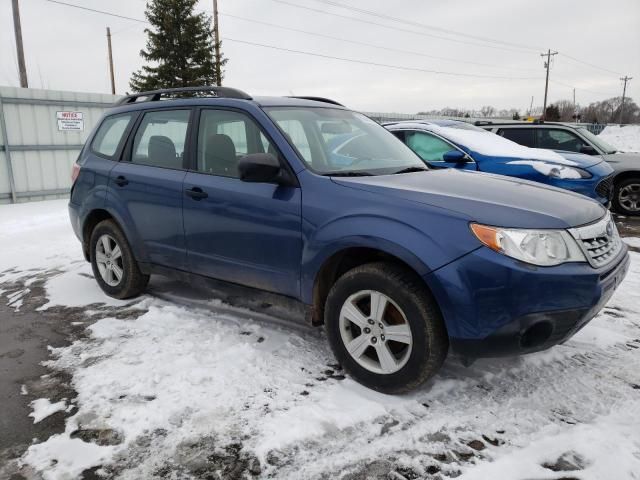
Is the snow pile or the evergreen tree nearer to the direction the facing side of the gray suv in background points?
the snow pile

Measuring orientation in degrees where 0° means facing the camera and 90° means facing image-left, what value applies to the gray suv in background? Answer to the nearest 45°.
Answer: approximately 270°

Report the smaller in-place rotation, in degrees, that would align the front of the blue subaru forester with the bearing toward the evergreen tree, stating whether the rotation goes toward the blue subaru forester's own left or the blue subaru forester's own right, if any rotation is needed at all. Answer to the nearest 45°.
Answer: approximately 135° to the blue subaru forester's own left

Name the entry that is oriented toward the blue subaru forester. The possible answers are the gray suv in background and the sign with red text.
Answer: the sign with red text

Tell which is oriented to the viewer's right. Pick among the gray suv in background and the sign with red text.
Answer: the gray suv in background

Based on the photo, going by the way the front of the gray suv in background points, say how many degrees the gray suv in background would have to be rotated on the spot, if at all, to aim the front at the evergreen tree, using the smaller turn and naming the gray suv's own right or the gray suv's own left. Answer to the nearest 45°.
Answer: approximately 135° to the gray suv's own left

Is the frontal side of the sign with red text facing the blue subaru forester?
yes

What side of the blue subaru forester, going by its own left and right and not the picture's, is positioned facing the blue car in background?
left

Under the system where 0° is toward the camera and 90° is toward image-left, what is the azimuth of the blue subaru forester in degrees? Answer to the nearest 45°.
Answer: approximately 315°

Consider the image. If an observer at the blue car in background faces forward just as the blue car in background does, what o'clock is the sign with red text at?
The sign with red text is roughly at 5 o'clock from the blue car in background.

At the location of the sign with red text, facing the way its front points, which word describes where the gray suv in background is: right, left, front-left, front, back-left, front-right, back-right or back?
front-left

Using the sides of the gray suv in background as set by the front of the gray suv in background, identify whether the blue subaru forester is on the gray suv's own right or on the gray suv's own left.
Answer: on the gray suv's own right

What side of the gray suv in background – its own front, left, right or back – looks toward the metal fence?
back

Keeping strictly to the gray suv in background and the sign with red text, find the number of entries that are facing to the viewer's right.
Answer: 1

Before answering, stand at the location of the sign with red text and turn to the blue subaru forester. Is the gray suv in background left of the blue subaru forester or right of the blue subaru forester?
left
